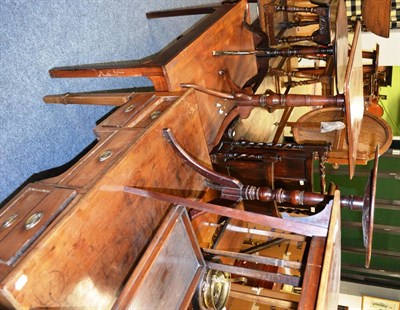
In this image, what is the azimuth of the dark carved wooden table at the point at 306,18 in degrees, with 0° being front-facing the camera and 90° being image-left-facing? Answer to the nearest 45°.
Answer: approximately 0°
